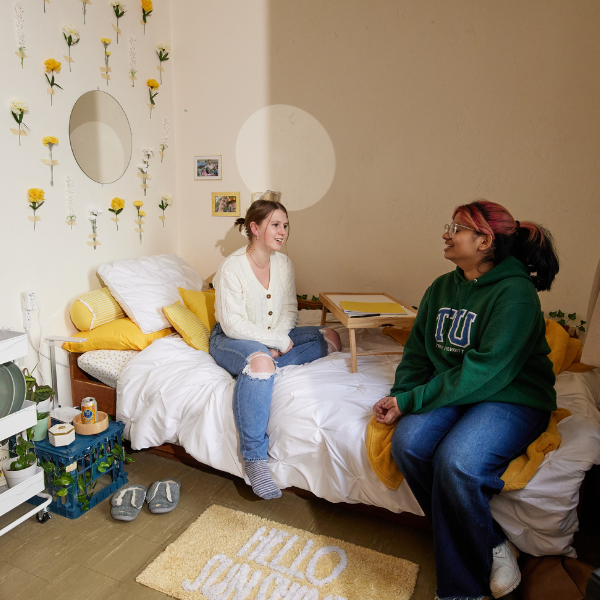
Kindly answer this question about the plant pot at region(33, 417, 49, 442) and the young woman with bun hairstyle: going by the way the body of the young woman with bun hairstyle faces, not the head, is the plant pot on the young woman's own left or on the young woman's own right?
on the young woman's own right

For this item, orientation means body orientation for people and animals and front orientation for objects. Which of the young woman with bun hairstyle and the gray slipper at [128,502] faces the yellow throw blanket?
the young woman with bun hairstyle

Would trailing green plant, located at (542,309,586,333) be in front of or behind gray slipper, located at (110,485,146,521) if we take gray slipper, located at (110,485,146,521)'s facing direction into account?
behind

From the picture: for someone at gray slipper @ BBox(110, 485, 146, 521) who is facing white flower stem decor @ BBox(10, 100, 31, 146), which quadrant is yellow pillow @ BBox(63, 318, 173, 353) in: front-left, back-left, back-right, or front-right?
front-right

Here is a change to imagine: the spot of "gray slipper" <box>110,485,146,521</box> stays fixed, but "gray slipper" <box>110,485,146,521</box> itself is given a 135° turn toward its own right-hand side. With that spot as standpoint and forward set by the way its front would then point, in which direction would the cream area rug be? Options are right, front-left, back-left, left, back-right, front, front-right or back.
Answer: back-right

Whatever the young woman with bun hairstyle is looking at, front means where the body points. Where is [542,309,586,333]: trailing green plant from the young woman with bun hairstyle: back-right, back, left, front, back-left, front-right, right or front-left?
front-left

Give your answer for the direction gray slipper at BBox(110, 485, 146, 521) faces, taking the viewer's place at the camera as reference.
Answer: facing the viewer and to the left of the viewer

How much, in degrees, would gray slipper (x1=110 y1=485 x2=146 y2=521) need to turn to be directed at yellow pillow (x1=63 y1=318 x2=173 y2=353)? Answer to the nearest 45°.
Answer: approximately 135° to its right

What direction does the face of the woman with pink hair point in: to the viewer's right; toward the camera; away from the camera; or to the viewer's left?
to the viewer's left

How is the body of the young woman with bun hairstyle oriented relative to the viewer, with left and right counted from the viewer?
facing the viewer and to the right of the viewer

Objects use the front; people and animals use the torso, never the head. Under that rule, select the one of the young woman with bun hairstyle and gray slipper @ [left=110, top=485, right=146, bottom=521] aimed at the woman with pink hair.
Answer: the young woman with bun hairstyle
